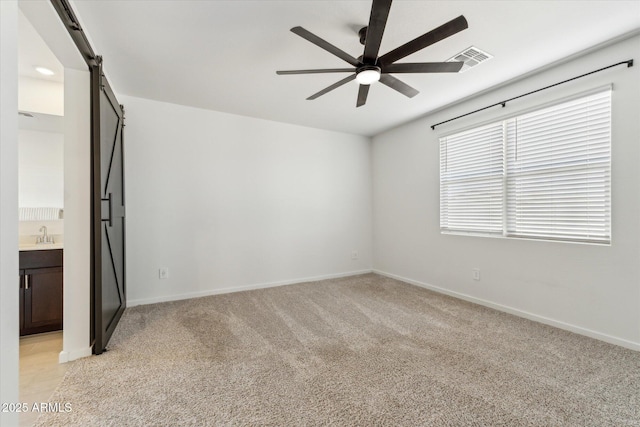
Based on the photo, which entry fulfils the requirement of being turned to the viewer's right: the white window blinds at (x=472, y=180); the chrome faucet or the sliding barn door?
the sliding barn door

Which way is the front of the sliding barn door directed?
to the viewer's right

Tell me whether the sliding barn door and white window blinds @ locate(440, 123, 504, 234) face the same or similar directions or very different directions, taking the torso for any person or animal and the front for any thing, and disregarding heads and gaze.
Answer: very different directions

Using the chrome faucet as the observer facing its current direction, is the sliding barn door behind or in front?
in front

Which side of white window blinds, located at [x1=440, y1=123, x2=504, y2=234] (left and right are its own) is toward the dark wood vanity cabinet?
front

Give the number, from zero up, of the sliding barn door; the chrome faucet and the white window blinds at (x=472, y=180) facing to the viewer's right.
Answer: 1

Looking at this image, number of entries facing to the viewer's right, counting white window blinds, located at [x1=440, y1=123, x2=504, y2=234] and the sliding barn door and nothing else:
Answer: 1

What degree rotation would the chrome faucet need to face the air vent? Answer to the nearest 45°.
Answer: approximately 45° to its left

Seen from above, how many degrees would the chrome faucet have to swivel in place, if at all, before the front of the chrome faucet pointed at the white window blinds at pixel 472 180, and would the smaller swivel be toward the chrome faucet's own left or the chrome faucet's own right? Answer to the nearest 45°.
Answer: approximately 45° to the chrome faucet's own left

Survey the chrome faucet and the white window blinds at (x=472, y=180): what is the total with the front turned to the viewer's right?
0

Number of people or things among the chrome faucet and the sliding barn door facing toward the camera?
1

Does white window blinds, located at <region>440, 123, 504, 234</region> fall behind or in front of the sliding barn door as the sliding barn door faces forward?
in front

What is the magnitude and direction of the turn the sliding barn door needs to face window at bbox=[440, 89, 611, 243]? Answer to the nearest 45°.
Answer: approximately 45° to its right

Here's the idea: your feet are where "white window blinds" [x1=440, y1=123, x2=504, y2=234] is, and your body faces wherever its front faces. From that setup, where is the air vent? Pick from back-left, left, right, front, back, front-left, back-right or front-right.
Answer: front-left
